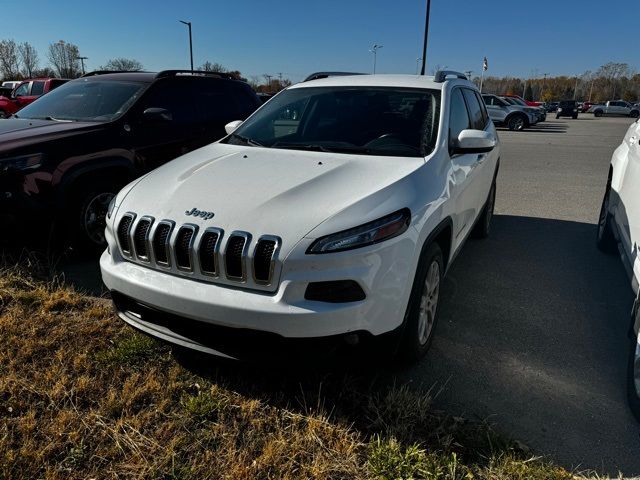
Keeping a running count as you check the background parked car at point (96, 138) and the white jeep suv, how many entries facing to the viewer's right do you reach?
0

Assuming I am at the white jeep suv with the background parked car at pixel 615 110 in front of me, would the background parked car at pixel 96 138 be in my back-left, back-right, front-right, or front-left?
front-left

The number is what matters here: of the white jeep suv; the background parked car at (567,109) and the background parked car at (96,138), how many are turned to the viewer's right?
0

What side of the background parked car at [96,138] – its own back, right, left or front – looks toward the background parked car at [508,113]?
back

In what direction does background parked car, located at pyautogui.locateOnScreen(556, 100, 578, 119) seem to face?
toward the camera

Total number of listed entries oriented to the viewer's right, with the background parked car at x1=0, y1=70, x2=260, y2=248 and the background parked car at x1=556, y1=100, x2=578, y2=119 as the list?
0

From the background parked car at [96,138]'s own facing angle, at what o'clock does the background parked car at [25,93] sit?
the background parked car at [25,93] is roughly at 4 o'clock from the background parked car at [96,138].

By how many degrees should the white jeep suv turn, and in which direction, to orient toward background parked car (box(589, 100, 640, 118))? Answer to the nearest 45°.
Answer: approximately 180°

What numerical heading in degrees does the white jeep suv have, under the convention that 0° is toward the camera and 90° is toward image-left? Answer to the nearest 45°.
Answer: approximately 45°

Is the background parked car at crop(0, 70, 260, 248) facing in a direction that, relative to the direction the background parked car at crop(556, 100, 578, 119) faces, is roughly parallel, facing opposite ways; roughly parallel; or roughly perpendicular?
roughly parallel

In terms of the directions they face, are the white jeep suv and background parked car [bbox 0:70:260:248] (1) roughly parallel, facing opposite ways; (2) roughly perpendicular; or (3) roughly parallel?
roughly parallel

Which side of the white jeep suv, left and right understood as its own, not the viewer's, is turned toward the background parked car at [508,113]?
back
